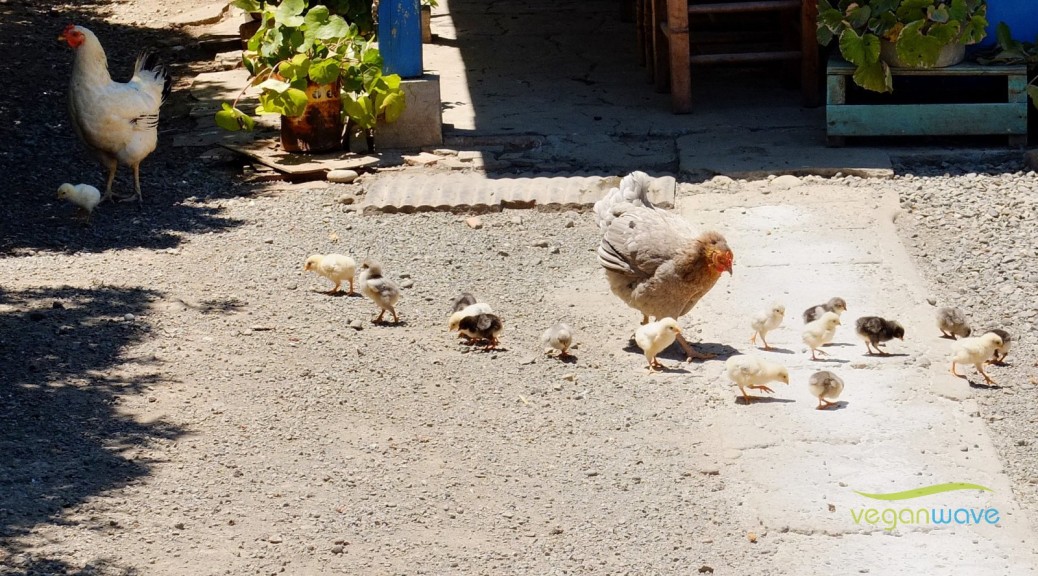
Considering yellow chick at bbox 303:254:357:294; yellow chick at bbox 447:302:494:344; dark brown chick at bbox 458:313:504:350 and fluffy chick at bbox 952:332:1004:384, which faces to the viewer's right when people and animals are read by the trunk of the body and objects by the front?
the fluffy chick

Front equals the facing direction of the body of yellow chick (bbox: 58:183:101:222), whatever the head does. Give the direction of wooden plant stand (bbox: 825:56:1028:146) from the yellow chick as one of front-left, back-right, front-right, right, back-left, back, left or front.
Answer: back

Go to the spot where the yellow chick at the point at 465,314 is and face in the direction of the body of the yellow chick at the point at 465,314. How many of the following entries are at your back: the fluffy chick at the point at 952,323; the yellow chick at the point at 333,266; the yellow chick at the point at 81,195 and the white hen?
1

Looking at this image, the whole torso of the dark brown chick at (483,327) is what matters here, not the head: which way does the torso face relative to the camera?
to the viewer's left

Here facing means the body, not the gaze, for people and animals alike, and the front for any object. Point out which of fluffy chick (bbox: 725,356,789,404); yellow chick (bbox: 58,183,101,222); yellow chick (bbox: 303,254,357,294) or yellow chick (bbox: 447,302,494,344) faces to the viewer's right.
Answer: the fluffy chick

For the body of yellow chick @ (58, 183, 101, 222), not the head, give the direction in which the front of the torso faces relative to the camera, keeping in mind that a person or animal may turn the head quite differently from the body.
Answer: to the viewer's left

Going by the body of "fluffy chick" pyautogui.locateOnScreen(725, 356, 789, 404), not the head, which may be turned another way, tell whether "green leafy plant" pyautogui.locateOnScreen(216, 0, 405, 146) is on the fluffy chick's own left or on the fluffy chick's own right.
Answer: on the fluffy chick's own left

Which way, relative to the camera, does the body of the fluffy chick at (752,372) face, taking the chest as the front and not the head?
to the viewer's right

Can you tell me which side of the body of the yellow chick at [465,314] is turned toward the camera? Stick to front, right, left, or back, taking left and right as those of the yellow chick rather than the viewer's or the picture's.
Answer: left

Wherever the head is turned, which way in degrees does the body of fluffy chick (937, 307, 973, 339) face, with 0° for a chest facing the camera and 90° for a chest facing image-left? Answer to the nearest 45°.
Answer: approximately 270°

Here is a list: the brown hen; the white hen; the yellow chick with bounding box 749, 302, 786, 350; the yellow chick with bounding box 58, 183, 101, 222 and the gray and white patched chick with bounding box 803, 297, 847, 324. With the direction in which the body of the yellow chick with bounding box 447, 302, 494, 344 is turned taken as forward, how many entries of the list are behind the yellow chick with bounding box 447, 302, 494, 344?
3

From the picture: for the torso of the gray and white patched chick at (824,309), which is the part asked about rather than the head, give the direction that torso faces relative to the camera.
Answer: to the viewer's right

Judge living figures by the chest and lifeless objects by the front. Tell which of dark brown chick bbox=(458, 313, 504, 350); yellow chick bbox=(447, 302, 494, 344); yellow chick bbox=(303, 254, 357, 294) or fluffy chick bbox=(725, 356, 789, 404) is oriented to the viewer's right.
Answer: the fluffy chick

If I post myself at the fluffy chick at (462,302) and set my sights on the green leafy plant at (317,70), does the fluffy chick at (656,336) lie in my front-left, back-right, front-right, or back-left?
back-right

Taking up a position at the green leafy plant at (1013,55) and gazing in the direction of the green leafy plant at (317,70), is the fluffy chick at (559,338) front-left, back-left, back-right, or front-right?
front-left

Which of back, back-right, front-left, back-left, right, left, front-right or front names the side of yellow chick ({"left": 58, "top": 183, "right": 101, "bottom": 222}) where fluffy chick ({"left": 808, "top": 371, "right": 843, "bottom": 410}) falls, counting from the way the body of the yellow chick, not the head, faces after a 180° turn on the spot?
front-right

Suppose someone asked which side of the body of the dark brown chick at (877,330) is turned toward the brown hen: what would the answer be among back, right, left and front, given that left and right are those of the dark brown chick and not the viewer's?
back
